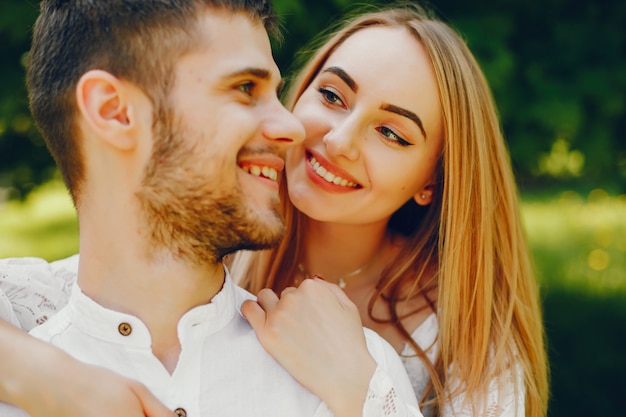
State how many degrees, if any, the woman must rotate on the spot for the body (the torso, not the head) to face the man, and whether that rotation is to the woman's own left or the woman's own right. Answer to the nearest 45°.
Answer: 0° — they already face them

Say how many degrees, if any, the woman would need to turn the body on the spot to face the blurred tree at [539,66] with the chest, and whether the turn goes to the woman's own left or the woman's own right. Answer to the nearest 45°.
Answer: approximately 135° to the woman's own right

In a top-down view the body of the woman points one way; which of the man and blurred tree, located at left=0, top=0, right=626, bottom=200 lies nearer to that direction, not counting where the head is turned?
the man

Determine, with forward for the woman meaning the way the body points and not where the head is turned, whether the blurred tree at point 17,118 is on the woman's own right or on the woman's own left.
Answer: on the woman's own right

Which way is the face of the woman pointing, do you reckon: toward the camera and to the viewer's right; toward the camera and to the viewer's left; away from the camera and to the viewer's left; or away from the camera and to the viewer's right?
toward the camera and to the viewer's left

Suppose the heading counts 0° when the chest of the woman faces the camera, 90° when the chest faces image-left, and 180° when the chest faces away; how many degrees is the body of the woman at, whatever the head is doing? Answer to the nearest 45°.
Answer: approximately 45°
